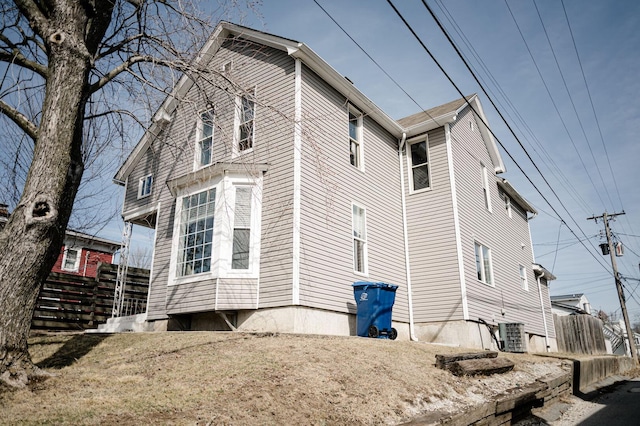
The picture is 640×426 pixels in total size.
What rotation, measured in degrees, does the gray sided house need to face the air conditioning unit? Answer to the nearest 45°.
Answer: approximately 180°

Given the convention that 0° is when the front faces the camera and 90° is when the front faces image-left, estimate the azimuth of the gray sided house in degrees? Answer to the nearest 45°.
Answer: approximately 45°

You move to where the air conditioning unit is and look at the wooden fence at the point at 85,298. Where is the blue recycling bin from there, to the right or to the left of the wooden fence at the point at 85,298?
left

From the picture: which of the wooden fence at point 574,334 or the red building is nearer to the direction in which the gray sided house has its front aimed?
the red building

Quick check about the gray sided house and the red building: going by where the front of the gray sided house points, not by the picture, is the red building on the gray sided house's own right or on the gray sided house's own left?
on the gray sided house's own right

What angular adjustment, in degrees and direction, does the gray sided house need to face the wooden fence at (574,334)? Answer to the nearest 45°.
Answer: approximately 180°

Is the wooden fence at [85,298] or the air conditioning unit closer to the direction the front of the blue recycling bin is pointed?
the wooden fence

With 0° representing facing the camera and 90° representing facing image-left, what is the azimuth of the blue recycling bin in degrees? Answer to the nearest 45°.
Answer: approximately 135°

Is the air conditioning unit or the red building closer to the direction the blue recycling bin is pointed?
the red building
